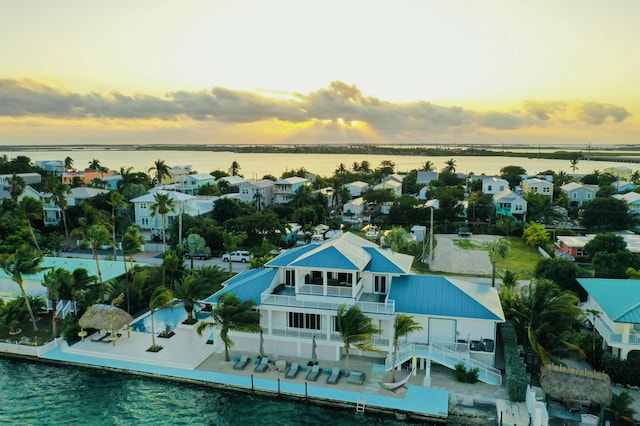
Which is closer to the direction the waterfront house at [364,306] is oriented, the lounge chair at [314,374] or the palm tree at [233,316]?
the lounge chair

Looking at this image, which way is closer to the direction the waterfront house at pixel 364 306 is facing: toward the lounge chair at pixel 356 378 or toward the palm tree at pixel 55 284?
the lounge chair

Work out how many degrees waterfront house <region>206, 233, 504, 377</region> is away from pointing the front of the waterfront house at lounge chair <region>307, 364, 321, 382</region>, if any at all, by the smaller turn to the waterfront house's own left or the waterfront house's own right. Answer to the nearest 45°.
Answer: approximately 45° to the waterfront house's own right

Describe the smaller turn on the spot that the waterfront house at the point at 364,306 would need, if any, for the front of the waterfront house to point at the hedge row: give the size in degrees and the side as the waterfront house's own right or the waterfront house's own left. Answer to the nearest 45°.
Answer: approximately 45° to the waterfront house's own left

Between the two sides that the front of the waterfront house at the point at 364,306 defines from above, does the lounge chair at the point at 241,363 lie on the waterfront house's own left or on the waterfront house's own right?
on the waterfront house's own right

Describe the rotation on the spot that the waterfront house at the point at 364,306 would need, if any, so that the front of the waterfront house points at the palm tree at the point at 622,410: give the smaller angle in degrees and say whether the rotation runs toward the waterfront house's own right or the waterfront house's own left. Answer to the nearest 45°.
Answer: approximately 45° to the waterfront house's own left

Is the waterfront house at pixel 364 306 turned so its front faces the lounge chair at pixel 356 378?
yes

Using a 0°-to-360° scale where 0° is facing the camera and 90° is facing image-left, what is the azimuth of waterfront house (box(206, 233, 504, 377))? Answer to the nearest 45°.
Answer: approximately 0°

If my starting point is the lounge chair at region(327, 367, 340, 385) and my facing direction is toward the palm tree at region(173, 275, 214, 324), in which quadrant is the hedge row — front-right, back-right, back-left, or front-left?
back-right

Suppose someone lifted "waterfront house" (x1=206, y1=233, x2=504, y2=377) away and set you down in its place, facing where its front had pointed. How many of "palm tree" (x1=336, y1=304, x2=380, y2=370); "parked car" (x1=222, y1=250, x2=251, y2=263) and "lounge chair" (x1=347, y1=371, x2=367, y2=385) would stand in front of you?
2

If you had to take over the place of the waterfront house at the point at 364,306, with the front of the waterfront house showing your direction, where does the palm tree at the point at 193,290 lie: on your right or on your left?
on your right

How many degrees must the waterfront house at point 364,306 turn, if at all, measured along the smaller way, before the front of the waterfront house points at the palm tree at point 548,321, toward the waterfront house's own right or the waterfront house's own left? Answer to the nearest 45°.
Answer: approximately 90° to the waterfront house's own left

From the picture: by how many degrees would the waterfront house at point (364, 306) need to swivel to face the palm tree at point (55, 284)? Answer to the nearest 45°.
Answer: approximately 90° to its right

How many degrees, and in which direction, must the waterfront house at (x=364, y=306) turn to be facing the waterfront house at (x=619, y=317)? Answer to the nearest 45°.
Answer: approximately 90° to its left
